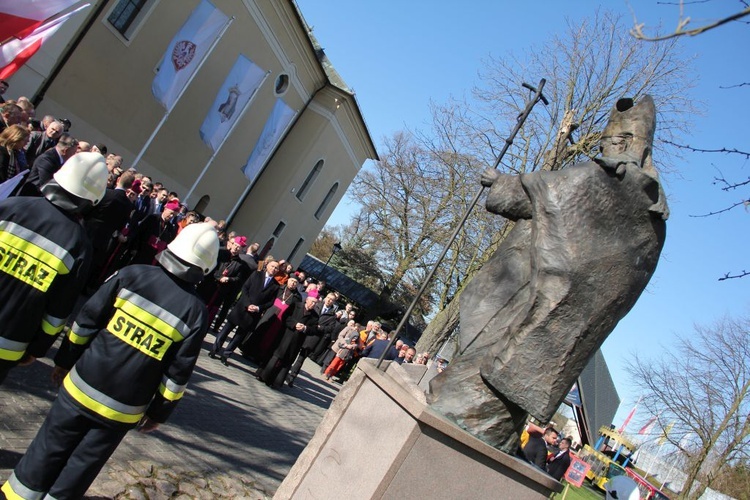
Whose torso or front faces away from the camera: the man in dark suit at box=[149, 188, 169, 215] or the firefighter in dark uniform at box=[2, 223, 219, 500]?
the firefighter in dark uniform

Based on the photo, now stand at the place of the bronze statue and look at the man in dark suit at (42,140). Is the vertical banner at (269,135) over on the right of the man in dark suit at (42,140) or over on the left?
right

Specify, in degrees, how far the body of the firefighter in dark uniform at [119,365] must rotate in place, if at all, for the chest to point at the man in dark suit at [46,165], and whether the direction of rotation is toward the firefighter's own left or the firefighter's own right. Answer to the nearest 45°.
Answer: approximately 45° to the firefighter's own left

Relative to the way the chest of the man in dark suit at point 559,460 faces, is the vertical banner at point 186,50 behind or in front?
in front

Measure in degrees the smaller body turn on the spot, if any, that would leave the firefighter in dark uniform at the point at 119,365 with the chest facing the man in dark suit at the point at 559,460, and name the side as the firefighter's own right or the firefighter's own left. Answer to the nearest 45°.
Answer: approximately 45° to the firefighter's own right

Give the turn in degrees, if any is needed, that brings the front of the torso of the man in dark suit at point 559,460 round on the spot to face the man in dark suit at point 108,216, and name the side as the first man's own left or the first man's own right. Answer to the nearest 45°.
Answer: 0° — they already face them

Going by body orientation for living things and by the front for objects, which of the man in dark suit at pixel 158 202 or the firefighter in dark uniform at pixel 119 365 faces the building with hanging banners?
the firefighter in dark uniform

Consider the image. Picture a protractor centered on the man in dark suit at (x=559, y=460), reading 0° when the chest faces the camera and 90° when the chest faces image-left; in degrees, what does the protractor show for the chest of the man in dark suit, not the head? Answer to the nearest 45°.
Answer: approximately 45°

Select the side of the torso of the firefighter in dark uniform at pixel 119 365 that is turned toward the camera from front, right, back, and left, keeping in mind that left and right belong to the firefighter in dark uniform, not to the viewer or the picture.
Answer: back

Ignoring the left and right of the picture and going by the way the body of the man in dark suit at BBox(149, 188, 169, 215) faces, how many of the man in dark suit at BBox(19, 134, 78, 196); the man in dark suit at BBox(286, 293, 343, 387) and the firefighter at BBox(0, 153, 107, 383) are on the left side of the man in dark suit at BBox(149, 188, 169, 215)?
1

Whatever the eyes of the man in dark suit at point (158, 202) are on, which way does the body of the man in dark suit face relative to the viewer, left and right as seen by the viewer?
facing the viewer and to the right of the viewer

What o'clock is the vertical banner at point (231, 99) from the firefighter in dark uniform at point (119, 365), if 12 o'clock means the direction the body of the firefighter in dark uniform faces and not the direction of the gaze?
The vertical banner is roughly at 12 o'clock from the firefighter in dark uniform.

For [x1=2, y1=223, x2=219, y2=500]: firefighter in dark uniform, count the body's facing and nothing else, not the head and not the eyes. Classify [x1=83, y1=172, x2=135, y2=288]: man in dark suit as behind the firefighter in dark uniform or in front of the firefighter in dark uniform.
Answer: in front

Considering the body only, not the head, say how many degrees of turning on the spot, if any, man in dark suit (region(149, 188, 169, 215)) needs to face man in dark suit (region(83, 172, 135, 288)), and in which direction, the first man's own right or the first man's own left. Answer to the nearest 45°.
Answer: approximately 45° to the first man's own right
